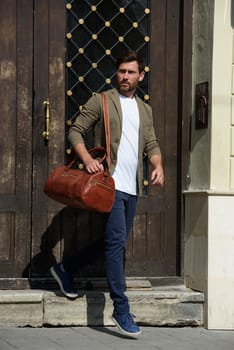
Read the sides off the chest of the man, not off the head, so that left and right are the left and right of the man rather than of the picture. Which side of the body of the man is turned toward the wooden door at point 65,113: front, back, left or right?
back

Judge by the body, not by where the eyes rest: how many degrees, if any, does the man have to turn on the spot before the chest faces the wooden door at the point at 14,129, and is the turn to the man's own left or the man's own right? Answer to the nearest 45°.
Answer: approximately 180°

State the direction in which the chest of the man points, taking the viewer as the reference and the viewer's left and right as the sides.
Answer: facing the viewer and to the right of the viewer
